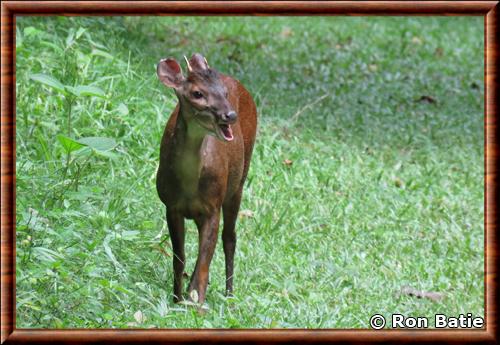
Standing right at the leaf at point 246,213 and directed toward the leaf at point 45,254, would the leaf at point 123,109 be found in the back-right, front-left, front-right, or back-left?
front-right

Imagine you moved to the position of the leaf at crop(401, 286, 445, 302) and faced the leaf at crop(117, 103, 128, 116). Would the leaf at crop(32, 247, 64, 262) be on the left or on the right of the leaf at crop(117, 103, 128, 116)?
left
